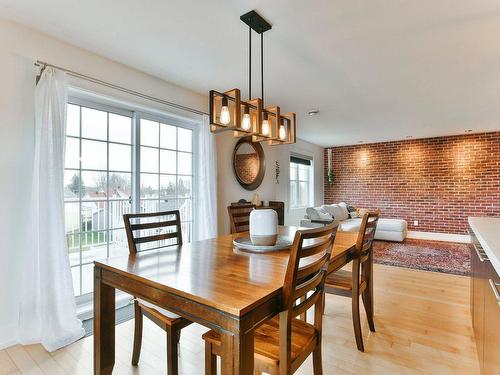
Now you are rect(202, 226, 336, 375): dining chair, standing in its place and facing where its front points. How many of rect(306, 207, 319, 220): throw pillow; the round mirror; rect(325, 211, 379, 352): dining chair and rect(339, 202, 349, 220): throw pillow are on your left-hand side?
0

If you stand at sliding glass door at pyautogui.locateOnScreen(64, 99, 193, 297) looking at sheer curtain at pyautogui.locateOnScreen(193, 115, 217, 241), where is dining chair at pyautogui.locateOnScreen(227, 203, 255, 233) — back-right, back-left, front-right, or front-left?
front-right

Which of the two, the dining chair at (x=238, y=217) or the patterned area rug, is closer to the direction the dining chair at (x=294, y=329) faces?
the dining chair

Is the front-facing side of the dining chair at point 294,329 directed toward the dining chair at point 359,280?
no

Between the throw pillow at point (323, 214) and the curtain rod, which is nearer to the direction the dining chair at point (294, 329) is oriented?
the curtain rod

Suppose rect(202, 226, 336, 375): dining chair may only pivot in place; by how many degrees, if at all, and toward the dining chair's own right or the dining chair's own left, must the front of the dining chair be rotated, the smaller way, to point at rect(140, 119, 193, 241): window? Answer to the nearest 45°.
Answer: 0° — it already faces it

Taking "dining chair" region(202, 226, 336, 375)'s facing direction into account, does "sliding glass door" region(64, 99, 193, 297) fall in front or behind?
in front

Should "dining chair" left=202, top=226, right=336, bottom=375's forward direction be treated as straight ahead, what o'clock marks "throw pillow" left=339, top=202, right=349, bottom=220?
The throw pillow is roughly at 2 o'clock from the dining chair.

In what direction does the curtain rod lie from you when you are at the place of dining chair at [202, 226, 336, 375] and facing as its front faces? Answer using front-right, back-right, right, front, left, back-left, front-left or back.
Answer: front

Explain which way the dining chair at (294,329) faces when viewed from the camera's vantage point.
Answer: facing away from the viewer and to the left of the viewer

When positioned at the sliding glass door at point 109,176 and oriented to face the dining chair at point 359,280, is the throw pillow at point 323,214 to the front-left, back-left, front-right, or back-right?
front-left

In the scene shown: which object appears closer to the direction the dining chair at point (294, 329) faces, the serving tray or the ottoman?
the serving tray

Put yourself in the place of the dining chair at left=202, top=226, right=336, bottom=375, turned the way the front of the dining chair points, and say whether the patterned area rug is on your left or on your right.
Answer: on your right

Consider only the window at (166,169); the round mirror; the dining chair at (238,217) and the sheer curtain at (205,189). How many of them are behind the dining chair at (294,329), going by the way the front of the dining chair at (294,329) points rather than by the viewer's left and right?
0

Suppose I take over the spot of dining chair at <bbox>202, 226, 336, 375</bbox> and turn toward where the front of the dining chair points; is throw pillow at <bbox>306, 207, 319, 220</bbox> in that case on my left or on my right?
on my right

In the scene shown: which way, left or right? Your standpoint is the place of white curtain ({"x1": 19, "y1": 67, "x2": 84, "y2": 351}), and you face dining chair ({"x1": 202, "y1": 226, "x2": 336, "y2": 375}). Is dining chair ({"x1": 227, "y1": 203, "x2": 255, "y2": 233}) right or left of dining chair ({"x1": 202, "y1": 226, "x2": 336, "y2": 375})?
left

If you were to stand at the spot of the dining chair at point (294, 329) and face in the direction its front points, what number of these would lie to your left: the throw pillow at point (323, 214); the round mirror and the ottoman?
0

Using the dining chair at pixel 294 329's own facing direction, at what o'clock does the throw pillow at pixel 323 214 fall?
The throw pillow is roughly at 2 o'clock from the dining chair.

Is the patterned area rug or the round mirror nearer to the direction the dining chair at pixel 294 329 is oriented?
the round mirror
